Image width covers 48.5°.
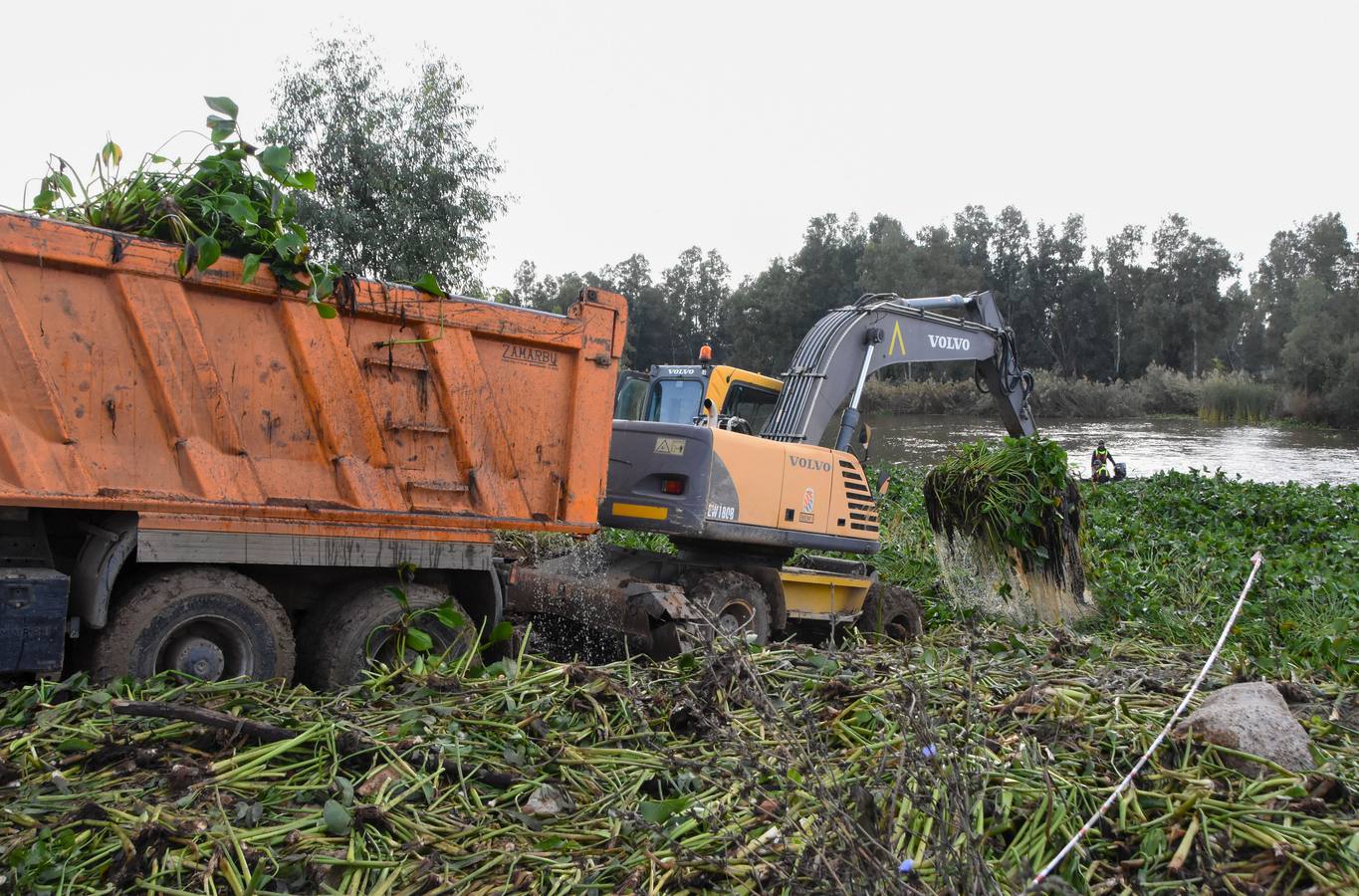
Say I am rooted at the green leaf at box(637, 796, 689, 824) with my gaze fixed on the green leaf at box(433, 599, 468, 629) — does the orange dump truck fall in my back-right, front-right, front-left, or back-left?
front-left

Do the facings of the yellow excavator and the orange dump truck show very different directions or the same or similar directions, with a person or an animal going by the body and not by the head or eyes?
very different directions

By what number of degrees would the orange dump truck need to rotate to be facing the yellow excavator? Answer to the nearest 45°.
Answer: approximately 135° to its right

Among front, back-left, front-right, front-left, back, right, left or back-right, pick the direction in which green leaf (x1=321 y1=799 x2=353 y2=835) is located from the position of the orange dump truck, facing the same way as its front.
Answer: left

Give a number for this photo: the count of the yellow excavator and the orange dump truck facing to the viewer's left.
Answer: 1

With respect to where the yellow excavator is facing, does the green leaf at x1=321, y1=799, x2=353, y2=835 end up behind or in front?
behind

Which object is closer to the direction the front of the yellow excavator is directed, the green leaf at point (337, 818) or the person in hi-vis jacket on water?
the person in hi-vis jacket on water

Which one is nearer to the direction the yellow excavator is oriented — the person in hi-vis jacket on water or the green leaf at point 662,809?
the person in hi-vis jacket on water

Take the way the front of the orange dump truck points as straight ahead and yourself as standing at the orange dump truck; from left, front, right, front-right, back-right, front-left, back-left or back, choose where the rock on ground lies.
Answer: back-left

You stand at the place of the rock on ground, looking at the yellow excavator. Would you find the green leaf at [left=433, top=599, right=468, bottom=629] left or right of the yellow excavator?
left

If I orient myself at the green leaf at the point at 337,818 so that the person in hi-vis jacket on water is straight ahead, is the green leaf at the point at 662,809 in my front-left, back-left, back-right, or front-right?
front-right

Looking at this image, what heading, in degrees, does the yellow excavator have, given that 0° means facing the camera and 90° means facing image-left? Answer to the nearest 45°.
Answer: approximately 225°

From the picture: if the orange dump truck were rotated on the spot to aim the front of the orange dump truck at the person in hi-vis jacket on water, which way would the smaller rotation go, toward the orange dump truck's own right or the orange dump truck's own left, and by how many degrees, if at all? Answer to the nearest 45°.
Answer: approximately 135° to the orange dump truck's own right

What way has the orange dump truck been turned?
to the viewer's left

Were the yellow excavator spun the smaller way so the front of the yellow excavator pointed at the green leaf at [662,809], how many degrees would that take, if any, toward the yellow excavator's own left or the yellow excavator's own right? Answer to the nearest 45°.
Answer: approximately 135° to the yellow excavator's own right

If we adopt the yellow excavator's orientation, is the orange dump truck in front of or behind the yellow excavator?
behind

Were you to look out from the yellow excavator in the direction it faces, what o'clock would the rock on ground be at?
The rock on ground is roughly at 4 o'clock from the yellow excavator.
